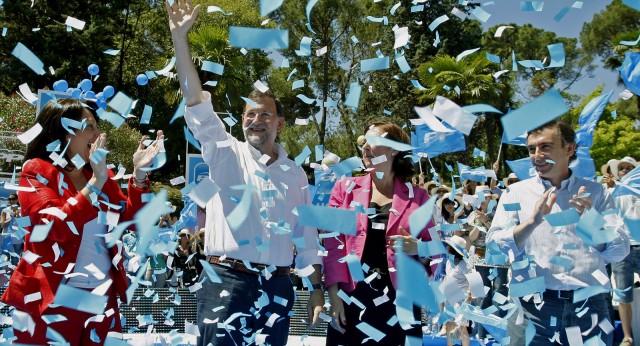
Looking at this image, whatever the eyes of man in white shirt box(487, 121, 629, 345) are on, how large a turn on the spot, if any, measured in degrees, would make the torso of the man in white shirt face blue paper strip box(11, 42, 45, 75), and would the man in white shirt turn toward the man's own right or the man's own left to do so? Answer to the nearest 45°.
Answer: approximately 90° to the man's own right

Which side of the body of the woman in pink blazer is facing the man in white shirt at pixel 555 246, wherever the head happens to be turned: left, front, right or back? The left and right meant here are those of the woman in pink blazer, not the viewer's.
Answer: left

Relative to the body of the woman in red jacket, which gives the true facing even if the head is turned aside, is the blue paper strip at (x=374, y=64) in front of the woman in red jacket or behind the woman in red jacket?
in front

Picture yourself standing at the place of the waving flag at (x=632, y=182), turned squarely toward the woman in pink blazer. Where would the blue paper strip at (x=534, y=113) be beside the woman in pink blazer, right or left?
left

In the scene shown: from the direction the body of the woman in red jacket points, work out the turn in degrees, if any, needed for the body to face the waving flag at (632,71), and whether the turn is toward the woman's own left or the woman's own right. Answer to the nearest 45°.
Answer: approximately 45° to the woman's own left

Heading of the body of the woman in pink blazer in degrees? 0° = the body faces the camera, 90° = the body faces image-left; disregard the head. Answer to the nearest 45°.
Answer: approximately 0°

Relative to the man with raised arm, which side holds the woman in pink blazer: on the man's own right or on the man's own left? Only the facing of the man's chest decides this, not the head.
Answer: on the man's own left

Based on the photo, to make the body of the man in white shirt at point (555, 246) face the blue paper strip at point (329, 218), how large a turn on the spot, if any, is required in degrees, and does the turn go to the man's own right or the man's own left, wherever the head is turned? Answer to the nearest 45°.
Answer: approximately 45° to the man's own right

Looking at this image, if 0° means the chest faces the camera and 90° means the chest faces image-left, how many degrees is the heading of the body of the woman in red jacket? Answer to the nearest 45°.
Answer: approximately 315°

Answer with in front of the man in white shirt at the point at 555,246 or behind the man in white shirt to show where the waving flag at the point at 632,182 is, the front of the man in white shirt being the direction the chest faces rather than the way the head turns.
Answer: behind

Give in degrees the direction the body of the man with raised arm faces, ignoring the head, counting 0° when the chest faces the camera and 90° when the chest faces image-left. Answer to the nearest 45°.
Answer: approximately 0°
